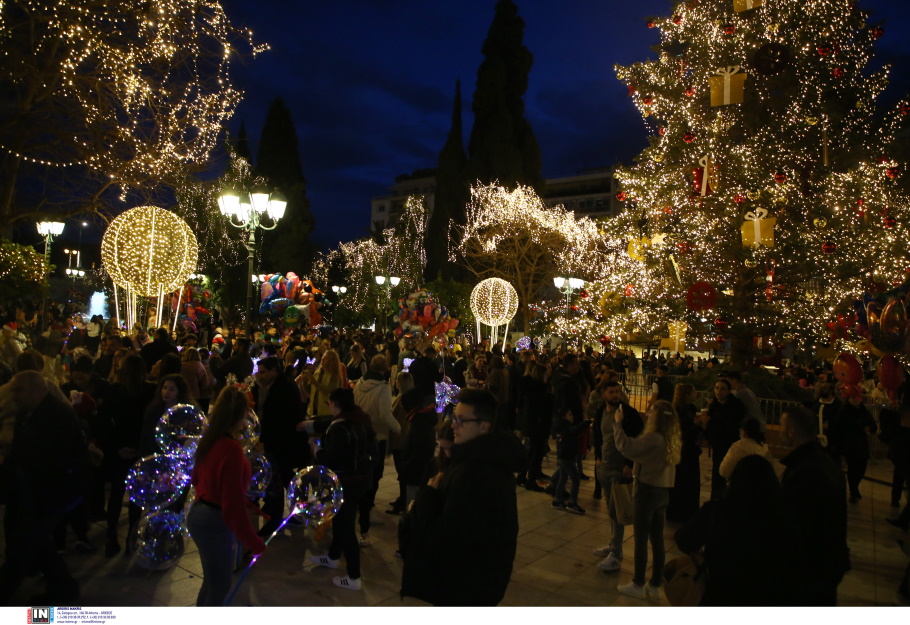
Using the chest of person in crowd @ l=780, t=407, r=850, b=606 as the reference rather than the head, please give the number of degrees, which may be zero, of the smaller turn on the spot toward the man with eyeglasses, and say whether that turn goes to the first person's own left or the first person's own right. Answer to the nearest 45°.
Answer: approximately 45° to the first person's own left

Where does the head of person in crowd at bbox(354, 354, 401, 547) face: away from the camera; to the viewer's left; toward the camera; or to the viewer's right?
away from the camera

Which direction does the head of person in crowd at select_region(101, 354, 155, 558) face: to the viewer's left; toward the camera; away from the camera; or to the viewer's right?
away from the camera

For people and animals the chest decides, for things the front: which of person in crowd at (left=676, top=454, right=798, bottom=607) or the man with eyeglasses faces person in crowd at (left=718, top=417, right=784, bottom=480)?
person in crowd at (left=676, top=454, right=798, bottom=607)

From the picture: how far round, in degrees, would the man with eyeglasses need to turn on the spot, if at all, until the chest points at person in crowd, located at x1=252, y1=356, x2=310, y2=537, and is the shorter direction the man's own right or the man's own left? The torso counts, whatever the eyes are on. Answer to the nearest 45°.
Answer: approximately 45° to the man's own right

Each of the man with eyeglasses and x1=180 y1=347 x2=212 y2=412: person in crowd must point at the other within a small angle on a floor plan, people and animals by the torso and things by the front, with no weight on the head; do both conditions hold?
no

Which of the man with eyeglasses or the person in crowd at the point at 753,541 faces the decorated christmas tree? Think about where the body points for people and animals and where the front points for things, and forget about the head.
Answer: the person in crowd

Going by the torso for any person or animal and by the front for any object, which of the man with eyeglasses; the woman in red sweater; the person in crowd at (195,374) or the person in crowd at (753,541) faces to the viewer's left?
the man with eyeglasses

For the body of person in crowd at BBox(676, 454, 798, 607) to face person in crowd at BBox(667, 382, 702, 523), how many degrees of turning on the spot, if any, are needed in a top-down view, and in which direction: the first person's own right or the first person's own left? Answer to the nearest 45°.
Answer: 0° — they already face them

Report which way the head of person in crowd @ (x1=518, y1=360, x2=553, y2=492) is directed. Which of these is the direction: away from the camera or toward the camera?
away from the camera

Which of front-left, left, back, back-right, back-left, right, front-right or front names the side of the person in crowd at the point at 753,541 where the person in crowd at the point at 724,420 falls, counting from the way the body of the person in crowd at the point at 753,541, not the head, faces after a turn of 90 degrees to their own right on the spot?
left

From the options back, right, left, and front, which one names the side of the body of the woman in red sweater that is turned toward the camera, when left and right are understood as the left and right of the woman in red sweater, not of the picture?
right
